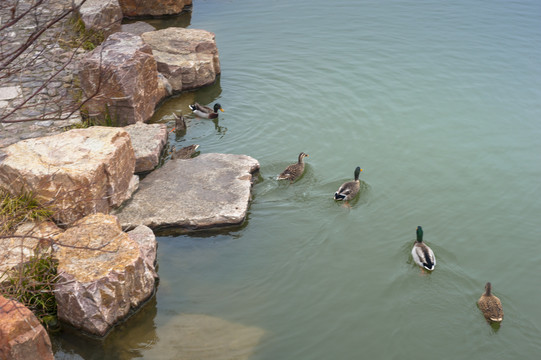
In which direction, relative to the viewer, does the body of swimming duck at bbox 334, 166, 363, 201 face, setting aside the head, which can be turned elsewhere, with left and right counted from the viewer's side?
facing away from the viewer and to the right of the viewer

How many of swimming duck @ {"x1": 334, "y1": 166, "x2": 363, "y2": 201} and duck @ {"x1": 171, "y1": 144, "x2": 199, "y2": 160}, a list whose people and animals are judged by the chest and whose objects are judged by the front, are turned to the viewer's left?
1

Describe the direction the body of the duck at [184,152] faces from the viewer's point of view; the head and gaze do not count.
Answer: to the viewer's left

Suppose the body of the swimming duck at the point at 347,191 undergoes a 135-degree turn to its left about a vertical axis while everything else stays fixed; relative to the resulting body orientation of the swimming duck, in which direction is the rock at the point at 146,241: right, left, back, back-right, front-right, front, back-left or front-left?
front-left

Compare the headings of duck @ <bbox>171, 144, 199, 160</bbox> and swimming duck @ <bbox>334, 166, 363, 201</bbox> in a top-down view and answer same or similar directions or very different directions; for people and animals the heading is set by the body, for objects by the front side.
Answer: very different directions

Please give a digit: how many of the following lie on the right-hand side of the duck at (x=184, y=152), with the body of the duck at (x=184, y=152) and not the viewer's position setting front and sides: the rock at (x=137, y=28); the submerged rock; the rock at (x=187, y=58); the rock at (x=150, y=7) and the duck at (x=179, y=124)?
4

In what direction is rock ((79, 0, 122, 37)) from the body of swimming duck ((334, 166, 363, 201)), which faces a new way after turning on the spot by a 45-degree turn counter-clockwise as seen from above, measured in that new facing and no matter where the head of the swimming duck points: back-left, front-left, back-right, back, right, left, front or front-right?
front-left

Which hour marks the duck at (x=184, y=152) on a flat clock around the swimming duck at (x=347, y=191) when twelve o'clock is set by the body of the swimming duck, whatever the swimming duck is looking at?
The duck is roughly at 8 o'clock from the swimming duck.

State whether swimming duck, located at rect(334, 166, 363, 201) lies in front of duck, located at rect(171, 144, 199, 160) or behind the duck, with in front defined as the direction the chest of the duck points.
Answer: behind

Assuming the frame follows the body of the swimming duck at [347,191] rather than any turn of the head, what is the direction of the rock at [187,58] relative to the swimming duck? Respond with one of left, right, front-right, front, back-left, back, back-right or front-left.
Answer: left

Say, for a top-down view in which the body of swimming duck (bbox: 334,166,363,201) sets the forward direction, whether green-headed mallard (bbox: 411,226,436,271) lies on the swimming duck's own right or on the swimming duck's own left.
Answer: on the swimming duck's own right
